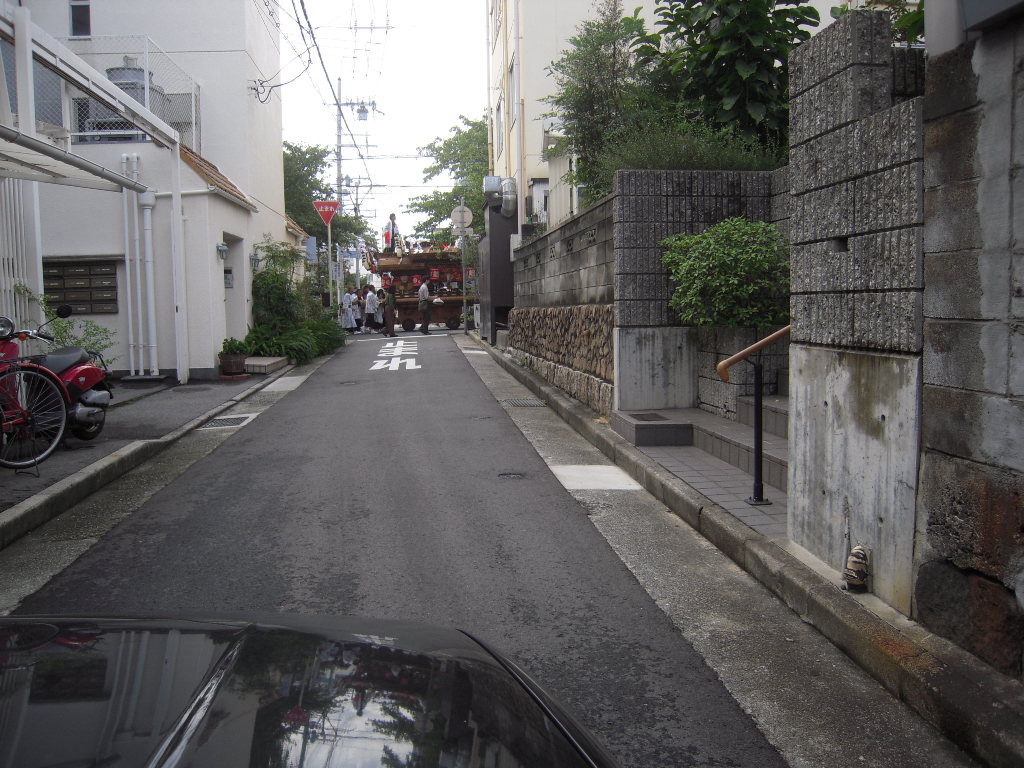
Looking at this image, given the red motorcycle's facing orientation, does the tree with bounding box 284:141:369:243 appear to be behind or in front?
behind

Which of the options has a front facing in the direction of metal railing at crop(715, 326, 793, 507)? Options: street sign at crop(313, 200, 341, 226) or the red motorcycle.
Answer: the street sign

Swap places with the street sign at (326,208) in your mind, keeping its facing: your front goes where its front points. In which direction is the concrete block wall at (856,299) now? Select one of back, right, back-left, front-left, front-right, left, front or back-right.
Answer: front

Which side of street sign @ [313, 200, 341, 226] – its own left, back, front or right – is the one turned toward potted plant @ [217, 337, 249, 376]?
front

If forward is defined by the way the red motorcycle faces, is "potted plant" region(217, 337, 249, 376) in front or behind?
behind

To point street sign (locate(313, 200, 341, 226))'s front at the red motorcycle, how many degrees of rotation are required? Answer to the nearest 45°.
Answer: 0° — it already faces it

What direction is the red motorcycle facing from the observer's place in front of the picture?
facing the viewer and to the left of the viewer

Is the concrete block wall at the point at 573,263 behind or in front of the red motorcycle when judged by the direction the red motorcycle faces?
behind

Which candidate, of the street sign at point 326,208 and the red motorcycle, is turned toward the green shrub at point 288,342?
the street sign

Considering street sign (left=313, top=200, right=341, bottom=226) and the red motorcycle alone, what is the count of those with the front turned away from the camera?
0

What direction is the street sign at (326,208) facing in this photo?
toward the camera

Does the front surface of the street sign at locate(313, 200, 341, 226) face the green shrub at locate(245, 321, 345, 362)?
yes
